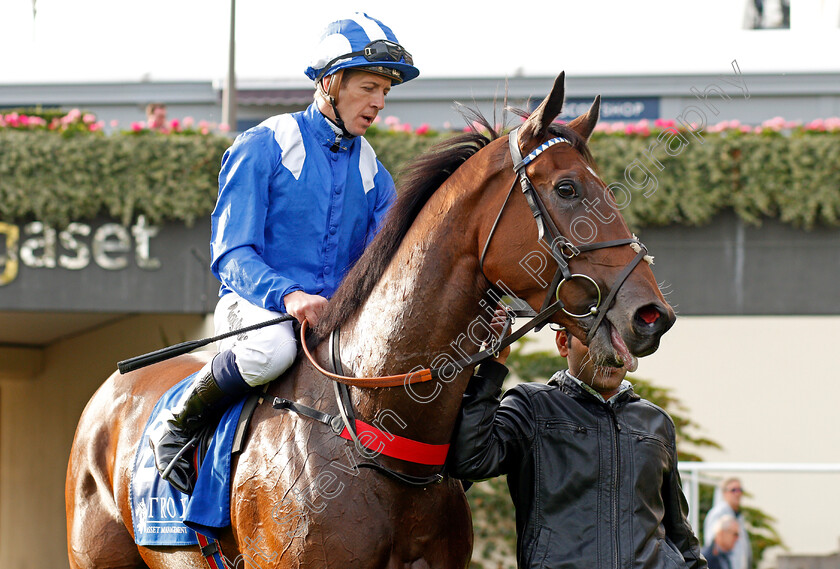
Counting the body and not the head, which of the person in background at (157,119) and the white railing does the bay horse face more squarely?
the white railing

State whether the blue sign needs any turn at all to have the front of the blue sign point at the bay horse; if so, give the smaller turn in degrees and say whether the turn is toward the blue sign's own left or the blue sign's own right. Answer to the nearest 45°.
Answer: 0° — it already faces it

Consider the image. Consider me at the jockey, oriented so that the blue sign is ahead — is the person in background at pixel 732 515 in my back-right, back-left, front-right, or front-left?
front-right

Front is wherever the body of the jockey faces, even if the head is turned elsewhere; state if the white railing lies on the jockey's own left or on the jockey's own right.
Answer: on the jockey's own left

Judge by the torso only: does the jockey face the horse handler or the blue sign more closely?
the horse handler

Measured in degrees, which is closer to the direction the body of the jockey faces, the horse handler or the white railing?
the horse handler

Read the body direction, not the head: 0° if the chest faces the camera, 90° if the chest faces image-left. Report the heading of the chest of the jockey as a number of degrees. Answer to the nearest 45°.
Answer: approximately 315°

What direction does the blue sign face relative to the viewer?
toward the camera

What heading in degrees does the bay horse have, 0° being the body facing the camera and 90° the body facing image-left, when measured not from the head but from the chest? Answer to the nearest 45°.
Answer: approximately 315°
